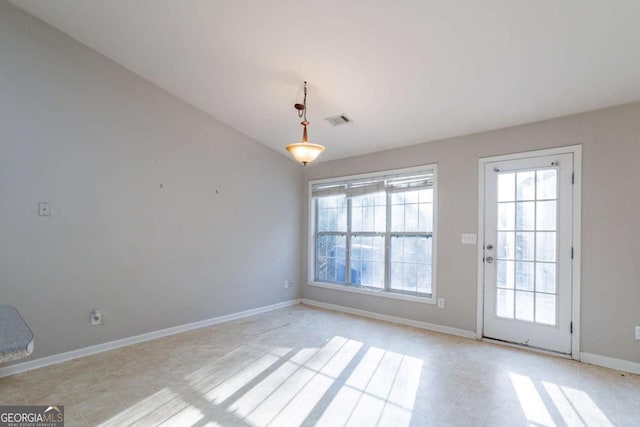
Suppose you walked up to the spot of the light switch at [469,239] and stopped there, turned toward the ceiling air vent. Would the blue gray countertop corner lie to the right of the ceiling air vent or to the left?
left

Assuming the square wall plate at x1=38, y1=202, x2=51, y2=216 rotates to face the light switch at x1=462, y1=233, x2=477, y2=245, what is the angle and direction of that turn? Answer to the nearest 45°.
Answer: approximately 45° to its left

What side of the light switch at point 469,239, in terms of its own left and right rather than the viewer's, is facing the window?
right

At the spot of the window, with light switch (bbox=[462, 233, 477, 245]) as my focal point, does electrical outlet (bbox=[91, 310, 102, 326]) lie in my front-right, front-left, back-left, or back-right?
back-right

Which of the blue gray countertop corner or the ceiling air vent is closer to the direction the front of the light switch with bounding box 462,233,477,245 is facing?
the blue gray countertop corner

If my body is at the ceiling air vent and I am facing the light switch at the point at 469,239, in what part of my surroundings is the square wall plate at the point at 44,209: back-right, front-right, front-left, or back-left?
back-right

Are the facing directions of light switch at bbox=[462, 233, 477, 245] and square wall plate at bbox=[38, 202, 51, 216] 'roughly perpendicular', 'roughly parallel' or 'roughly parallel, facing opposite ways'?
roughly perpendicular
